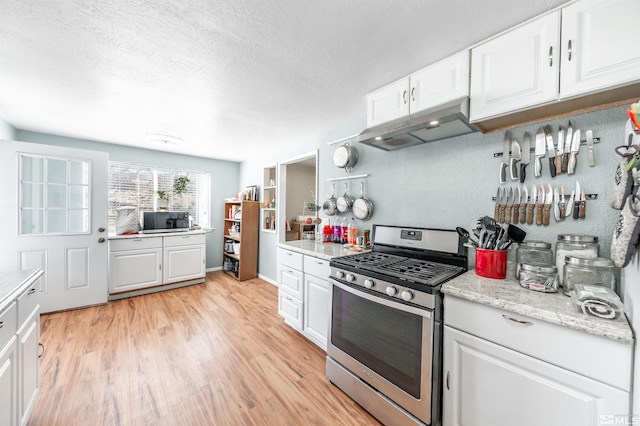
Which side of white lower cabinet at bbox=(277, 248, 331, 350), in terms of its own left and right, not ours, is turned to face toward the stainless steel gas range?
left

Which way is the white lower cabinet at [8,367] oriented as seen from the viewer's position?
to the viewer's right

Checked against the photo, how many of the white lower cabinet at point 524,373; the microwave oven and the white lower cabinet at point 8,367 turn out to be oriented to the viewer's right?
1

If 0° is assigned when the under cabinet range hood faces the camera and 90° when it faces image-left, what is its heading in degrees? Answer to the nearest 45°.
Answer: approximately 45°

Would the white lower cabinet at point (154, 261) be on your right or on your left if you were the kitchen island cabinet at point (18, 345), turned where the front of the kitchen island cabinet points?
on your left

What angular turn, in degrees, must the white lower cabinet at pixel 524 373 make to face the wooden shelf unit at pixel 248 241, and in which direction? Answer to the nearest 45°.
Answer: approximately 45° to its right

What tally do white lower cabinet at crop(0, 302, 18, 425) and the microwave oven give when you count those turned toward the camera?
1

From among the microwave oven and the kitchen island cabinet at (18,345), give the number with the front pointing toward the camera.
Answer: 1

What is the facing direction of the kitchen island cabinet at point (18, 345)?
to the viewer's right

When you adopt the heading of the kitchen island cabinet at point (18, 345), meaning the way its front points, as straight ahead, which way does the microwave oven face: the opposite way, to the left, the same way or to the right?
to the right

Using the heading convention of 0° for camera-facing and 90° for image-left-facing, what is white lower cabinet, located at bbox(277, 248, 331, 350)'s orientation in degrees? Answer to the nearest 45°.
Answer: approximately 45°
